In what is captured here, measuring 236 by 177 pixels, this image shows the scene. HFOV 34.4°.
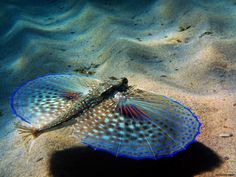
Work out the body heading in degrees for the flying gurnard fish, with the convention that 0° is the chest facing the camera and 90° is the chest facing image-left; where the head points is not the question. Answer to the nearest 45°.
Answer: approximately 225°

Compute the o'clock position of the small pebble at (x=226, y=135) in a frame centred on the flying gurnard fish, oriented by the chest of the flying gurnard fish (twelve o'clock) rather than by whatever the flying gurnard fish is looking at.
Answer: The small pebble is roughly at 2 o'clock from the flying gurnard fish.
